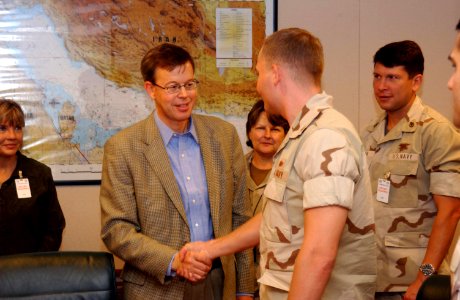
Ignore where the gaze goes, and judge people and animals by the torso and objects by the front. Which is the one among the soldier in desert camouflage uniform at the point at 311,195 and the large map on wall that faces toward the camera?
the large map on wall

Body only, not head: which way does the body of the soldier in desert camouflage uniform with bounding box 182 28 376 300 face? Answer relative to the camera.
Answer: to the viewer's left

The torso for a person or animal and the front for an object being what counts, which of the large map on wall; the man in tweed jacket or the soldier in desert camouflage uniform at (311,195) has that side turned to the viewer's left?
the soldier in desert camouflage uniform

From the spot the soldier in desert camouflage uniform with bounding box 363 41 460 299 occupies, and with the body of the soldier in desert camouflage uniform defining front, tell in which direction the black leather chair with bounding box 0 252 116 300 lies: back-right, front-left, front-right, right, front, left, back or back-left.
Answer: front

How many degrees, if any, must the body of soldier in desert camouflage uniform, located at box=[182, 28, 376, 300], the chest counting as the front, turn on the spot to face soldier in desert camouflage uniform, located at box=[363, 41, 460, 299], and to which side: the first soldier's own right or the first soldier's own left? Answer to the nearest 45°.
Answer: approximately 135° to the first soldier's own right

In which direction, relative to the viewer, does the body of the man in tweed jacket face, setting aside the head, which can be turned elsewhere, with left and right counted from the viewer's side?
facing the viewer and to the right of the viewer

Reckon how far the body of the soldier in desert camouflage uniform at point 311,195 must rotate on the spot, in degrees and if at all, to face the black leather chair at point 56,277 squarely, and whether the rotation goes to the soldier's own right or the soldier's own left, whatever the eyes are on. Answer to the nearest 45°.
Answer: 0° — they already face it

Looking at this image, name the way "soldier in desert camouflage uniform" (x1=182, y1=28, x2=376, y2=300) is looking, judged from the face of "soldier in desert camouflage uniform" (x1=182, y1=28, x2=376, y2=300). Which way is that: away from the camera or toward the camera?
away from the camera

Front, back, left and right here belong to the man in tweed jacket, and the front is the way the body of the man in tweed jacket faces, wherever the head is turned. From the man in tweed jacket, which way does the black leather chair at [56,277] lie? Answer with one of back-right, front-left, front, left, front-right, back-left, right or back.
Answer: right

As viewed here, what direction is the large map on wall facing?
toward the camera

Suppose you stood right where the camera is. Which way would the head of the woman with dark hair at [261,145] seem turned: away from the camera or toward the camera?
toward the camera

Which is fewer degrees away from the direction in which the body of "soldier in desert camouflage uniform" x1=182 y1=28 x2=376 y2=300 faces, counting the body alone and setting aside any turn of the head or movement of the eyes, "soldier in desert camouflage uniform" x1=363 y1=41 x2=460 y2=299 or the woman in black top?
the woman in black top

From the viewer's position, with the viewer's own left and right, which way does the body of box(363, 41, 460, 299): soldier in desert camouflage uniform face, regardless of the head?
facing the viewer and to the left of the viewer

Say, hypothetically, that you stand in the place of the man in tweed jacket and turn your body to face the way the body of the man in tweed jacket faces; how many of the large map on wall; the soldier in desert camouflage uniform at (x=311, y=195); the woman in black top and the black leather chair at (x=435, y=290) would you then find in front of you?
2

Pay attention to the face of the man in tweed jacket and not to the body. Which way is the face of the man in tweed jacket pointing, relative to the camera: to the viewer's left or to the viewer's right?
to the viewer's right
